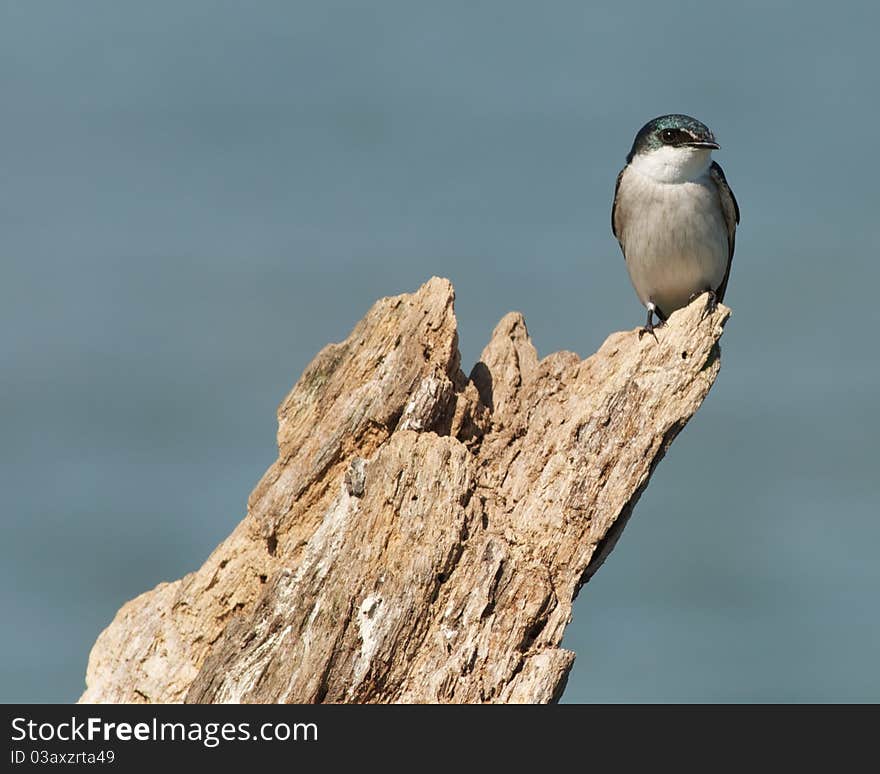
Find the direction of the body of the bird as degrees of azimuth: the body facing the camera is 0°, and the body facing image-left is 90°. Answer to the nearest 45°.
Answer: approximately 0°
